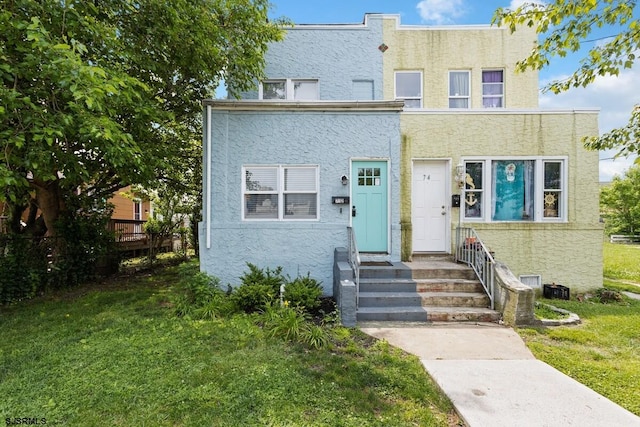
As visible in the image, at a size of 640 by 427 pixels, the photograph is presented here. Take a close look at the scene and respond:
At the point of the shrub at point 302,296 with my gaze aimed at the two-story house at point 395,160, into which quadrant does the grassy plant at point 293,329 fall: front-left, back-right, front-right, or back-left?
back-right

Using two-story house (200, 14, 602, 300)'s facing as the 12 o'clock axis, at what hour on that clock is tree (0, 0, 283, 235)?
The tree is roughly at 2 o'clock from the two-story house.

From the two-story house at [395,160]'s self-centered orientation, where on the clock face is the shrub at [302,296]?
The shrub is roughly at 1 o'clock from the two-story house.

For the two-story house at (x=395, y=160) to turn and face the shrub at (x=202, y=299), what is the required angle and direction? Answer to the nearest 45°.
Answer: approximately 45° to its right

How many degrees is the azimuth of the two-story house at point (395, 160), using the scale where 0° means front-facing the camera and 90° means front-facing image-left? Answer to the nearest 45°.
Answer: approximately 0°

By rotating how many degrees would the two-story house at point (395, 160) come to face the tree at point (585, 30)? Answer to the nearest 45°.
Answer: approximately 45° to its left

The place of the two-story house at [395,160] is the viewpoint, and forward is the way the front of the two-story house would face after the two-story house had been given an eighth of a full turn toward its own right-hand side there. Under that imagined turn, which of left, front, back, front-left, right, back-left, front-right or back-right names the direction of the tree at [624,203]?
back

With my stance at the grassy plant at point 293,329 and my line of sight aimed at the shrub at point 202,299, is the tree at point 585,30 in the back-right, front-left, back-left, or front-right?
back-right

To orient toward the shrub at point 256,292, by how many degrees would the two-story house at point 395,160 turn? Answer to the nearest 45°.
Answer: approximately 45° to its right
